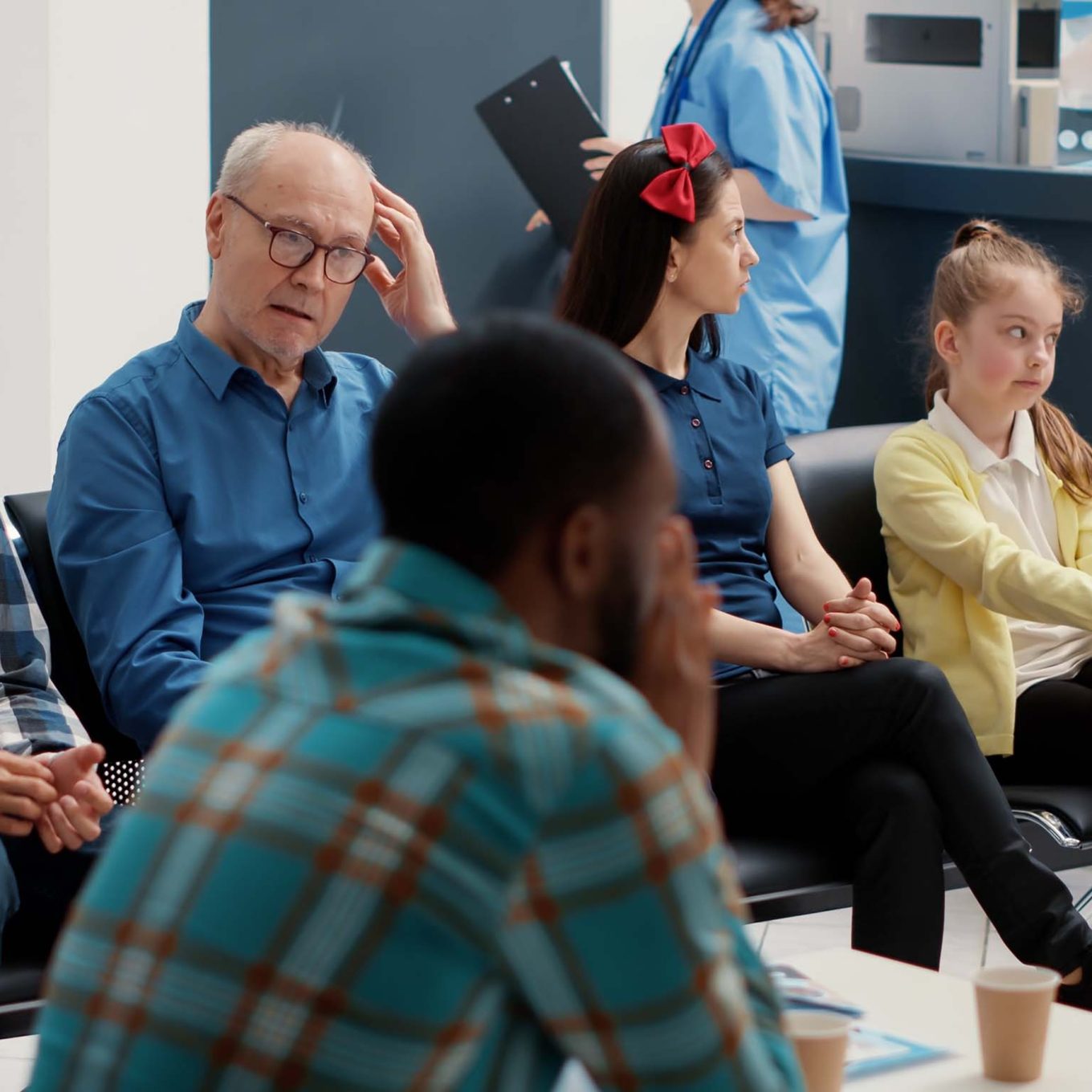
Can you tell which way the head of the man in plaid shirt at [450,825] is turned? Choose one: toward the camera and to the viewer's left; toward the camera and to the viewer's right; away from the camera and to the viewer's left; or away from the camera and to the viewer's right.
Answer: away from the camera and to the viewer's right

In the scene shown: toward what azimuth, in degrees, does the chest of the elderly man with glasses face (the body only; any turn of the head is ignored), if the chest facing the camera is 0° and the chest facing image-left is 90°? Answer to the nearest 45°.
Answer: approximately 315°

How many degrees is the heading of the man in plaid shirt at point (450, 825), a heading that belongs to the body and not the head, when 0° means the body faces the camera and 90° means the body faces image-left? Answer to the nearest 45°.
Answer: approximately 225°

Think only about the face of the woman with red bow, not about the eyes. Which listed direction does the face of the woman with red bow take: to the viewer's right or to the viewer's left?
to the viewer's right

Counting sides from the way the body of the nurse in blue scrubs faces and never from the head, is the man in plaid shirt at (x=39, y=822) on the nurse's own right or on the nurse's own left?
on the nurse's own left

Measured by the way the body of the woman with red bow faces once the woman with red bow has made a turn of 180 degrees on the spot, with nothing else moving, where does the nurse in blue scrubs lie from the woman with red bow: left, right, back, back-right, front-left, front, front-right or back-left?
front-right

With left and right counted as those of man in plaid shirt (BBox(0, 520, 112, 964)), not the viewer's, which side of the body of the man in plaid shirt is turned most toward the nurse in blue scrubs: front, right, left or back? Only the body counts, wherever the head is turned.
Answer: left
